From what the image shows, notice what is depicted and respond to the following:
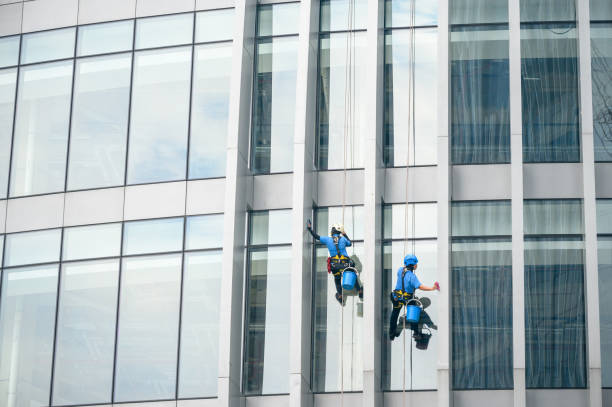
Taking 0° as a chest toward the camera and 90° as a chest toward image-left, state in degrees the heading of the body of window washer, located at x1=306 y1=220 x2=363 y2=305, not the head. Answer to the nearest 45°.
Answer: approximately 180°

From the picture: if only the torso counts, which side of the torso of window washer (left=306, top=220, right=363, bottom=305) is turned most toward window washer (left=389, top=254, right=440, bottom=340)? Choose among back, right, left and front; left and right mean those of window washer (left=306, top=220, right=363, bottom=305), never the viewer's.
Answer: right

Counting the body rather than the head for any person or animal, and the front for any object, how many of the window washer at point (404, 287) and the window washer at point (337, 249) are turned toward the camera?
0

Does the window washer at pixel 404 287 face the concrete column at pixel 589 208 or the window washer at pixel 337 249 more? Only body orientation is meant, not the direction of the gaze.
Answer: the concrete column

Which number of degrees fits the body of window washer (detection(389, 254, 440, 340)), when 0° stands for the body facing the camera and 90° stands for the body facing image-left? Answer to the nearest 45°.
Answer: approximately 225°

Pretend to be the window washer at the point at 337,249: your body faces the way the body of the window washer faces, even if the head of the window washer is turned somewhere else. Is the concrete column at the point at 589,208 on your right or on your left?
on your right

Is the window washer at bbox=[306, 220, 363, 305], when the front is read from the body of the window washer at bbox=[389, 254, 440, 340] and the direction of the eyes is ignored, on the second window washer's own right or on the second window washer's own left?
on the second window washer's own left

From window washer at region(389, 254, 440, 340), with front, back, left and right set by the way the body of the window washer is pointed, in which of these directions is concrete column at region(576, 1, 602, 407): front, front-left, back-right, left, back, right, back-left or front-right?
front-right
